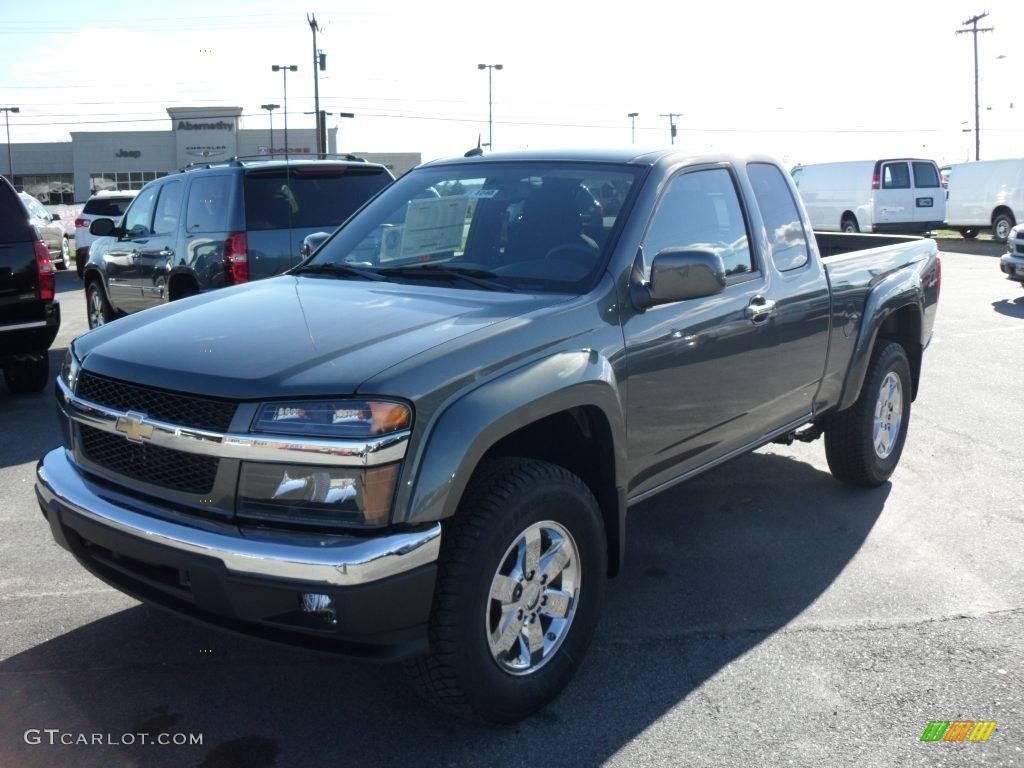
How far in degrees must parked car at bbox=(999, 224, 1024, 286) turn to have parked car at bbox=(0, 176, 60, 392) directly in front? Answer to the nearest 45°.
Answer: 0° — it already faces it

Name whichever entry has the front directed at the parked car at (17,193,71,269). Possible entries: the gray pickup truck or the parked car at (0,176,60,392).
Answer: the parked car at (0,176,60,392)

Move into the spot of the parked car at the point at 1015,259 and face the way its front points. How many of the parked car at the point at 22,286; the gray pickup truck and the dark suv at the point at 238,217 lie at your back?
0

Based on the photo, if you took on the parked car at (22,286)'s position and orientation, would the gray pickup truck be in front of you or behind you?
behind

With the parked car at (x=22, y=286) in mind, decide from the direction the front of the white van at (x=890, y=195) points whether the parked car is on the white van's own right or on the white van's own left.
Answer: on the white van's own left

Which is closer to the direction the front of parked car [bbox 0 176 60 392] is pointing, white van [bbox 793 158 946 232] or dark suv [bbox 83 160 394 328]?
the dark suv

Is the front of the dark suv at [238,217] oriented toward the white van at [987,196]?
no

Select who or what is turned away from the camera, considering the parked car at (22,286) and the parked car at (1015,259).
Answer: the parked car at (22,286)

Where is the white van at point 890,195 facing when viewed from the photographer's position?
facing away from the viewer and to the left of the viewer

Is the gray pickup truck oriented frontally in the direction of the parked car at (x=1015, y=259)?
no

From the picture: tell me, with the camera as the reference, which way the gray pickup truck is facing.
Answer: facing the viewer and to the left of the viewer

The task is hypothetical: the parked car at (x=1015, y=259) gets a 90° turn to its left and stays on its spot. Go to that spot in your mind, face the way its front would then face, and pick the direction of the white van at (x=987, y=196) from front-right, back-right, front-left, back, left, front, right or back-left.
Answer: back-left

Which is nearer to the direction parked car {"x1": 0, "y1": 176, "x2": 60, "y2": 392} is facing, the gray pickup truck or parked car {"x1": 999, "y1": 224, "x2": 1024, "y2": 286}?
the parked car

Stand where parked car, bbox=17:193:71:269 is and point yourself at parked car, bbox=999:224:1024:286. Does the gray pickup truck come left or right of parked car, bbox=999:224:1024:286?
right

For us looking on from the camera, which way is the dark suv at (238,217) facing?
facing away from the viewer and to the left of the viewer

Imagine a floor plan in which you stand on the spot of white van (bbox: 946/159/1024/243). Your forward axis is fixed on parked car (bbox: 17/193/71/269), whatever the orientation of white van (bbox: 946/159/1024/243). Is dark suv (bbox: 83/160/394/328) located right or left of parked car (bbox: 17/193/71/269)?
left

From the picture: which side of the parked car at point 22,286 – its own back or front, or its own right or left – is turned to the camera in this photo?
back

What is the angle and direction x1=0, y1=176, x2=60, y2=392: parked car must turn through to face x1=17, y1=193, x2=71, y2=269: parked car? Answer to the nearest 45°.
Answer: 0° — it already faces it

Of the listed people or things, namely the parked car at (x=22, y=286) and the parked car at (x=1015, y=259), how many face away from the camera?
1
